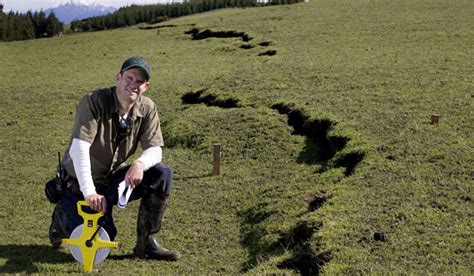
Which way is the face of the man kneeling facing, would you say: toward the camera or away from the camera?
toward the camera

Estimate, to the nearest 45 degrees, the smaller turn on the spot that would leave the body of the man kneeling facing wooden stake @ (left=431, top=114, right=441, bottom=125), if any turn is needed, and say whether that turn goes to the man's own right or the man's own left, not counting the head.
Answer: approximately 90° to the man's own left

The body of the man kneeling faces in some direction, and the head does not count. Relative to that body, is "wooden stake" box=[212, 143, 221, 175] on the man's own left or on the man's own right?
on the man's own left

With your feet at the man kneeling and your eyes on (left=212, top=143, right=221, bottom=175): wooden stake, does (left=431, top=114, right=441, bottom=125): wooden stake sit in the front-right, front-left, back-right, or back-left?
front-right

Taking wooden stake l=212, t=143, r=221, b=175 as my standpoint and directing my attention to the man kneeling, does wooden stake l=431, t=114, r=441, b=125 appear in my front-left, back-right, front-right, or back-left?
back-left

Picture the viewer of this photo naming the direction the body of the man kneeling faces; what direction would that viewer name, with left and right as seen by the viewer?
facing the viewer and to the right of the viewer

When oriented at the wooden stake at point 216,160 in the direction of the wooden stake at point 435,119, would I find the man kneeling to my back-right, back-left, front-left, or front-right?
back-right

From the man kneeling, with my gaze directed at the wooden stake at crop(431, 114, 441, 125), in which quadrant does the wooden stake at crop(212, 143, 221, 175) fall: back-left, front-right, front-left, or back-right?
front-left
